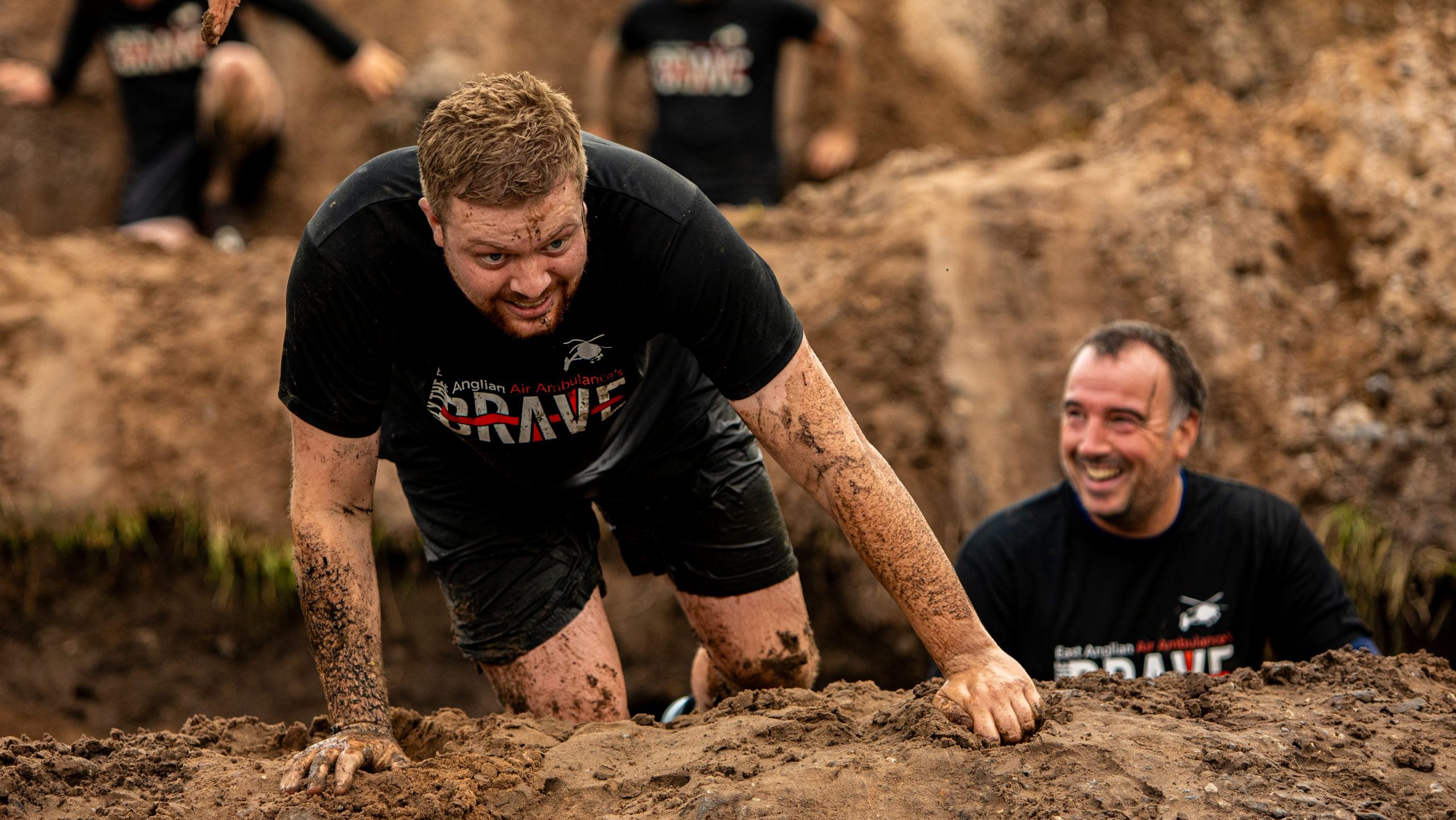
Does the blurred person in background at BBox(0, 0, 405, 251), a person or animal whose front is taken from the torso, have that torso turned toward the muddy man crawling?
yes

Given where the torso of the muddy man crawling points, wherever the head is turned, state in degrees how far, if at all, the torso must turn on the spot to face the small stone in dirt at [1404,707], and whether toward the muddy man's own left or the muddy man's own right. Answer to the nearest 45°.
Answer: approximately 90° to the muddy man's own left

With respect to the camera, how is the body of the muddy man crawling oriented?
toward the camera

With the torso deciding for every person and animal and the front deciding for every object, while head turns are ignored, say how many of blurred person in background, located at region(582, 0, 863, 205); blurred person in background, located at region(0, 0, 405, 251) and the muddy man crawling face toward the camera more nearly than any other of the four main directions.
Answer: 3

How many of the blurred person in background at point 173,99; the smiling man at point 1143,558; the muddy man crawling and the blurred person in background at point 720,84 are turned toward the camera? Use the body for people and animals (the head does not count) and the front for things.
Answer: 4

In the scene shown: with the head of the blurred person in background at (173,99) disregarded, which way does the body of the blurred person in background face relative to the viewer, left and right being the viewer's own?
facing the viewer

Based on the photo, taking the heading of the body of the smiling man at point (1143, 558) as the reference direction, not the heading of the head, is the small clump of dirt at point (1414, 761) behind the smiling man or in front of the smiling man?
in front

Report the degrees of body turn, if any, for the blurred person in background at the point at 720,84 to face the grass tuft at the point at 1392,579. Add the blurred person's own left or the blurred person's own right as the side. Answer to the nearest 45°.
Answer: approximately 45° to the blurred person's own left

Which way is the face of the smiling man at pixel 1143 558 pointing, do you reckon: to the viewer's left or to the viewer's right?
to the viewer's left

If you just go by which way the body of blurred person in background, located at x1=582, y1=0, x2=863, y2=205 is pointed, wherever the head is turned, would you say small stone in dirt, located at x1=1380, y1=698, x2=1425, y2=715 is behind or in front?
in front

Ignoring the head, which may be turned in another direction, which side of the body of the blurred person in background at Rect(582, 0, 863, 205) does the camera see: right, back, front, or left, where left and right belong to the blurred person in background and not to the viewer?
front

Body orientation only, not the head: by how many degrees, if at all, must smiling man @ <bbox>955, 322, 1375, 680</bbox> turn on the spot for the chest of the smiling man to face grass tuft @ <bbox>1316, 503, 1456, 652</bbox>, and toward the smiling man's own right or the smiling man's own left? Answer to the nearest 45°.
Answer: approximately 135° to the smiling man's own left

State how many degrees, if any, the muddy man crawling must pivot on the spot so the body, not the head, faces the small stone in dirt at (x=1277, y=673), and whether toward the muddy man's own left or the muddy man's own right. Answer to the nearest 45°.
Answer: approximately 90° to the muddy man's own left

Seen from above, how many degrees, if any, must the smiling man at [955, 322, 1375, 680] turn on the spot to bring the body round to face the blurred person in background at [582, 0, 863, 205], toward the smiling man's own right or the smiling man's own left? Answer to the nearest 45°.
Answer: approximately 135° to the smiling man's own right

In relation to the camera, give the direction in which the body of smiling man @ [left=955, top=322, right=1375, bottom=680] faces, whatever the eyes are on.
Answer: toward the camera
